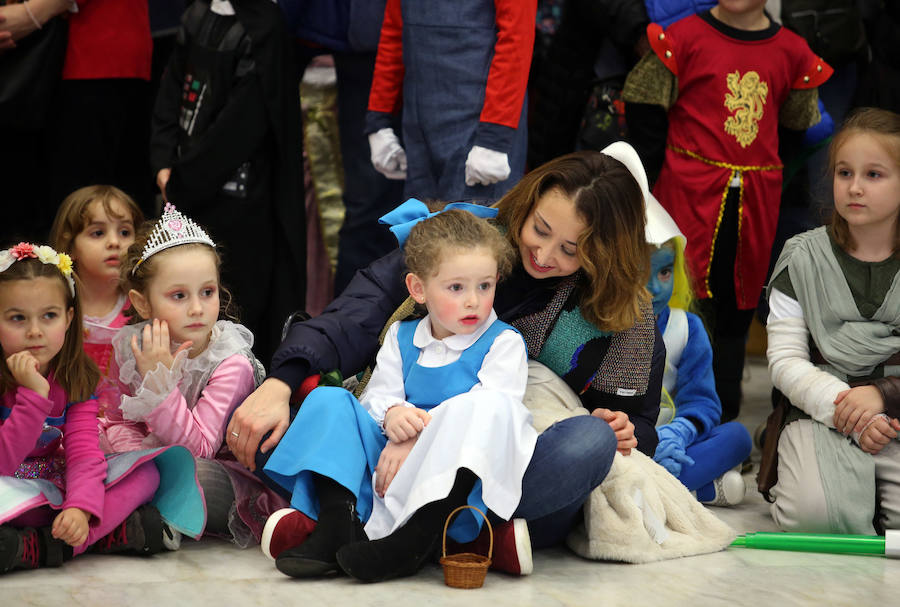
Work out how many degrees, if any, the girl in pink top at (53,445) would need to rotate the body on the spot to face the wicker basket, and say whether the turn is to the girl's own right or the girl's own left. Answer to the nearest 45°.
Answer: approximately 45° to the girl's own left

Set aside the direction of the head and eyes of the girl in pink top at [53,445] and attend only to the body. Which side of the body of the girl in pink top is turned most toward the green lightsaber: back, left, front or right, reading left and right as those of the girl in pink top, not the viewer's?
left

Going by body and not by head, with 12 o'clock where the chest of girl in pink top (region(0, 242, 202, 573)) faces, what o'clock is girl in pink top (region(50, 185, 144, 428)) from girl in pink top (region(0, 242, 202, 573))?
girl in pink top (region(50, 185, 144, 428)) is roughly at 6 o'clock from girl in pink top (region(0, 242, 202, 573)).

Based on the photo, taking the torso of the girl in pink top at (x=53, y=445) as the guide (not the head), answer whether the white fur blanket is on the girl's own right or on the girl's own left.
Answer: on the girl's own left

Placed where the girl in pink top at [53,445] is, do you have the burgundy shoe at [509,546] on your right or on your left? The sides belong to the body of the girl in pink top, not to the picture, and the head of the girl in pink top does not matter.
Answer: on your left

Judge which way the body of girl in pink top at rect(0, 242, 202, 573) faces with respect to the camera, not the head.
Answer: toward the camera

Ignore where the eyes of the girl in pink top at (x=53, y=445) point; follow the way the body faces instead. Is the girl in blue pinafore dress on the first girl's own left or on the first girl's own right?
on the first girl's own left

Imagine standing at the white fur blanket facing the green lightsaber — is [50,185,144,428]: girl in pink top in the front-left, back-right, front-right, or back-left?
back-left

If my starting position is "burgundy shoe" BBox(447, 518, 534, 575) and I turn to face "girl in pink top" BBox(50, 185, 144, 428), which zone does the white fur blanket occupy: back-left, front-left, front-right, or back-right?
back-right
